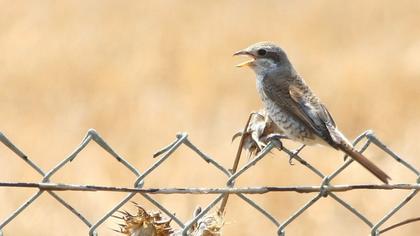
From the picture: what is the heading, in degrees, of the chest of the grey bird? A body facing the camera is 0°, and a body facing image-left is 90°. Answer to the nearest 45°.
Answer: approximately 90°
